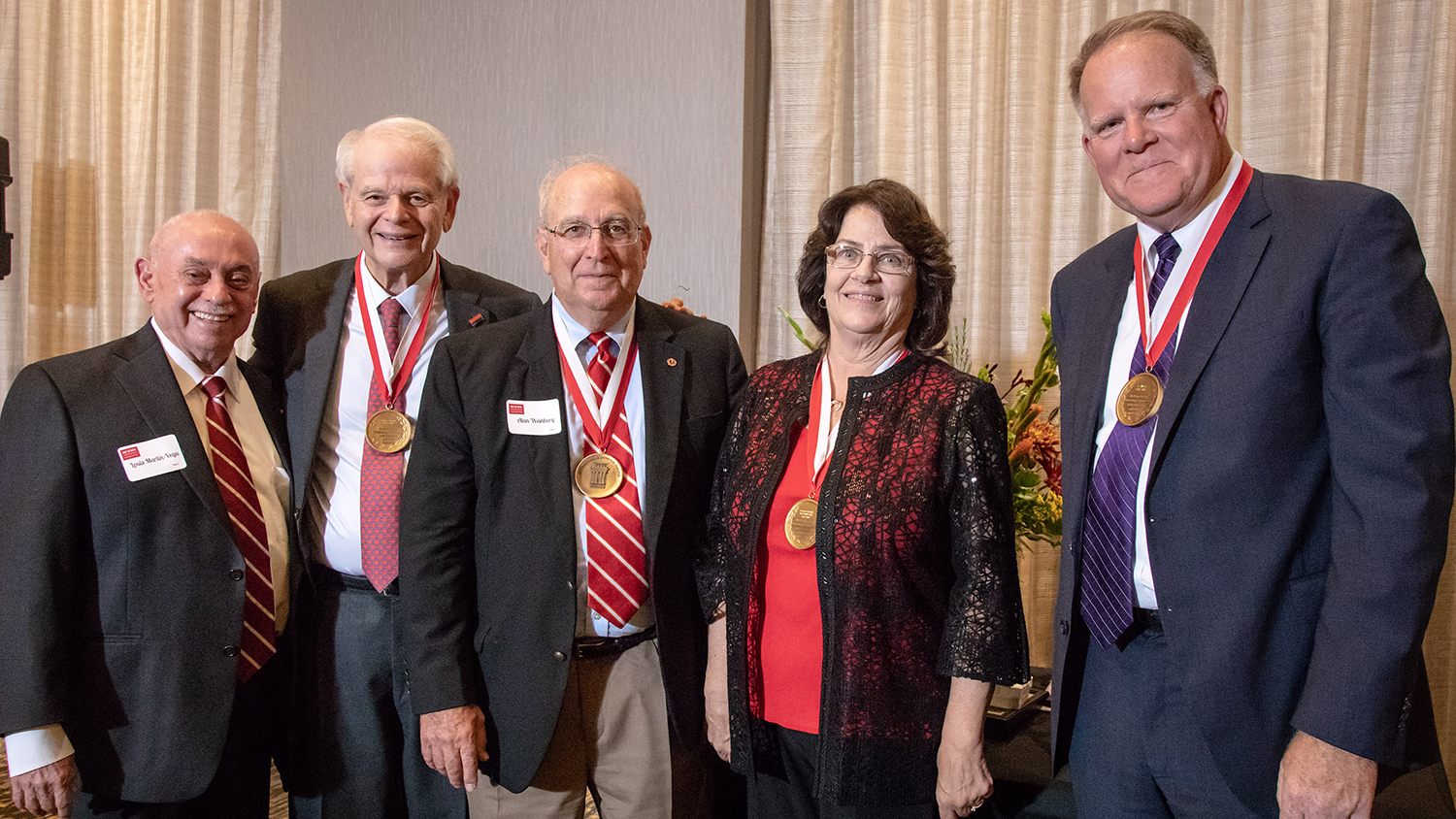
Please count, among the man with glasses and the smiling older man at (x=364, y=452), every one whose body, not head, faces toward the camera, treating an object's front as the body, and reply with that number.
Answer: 2

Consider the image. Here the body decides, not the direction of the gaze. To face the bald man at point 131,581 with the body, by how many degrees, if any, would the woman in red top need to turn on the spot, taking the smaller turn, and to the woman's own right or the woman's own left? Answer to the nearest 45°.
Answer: approximately 45° to the woman's own right

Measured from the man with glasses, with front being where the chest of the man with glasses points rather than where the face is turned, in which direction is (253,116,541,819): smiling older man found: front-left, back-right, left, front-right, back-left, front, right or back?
back-right

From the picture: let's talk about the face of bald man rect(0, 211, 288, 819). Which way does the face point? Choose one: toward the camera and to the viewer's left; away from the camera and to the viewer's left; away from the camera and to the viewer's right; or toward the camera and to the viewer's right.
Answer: toward the camera and to the viewer's right

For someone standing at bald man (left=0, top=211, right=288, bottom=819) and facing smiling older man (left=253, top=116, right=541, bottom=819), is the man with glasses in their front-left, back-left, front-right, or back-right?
front-right

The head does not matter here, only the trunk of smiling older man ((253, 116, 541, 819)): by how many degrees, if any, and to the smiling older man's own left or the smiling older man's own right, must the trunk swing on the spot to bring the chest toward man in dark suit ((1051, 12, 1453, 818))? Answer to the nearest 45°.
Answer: approximately 45° to the smiling older man's own left

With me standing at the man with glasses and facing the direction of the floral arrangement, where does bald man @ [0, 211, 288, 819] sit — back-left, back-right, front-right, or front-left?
back-left

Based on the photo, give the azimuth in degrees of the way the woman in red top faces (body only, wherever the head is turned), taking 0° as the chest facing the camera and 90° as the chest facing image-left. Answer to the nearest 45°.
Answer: approximately 45°

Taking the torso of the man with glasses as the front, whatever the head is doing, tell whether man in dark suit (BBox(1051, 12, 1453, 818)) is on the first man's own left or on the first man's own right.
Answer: on the first man's own left

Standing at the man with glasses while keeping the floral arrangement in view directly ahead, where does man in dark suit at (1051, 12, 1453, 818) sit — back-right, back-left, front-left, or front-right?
front-right

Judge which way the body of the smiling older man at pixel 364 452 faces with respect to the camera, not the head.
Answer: toward the camera

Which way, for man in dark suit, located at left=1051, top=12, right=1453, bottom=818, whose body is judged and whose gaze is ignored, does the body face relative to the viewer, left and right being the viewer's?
facing the viewer and to the left of the viewer

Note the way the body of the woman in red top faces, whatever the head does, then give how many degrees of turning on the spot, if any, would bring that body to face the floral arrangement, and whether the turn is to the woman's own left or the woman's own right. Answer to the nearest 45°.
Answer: approximately 180°
